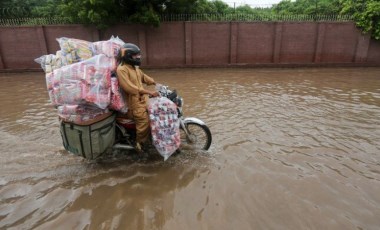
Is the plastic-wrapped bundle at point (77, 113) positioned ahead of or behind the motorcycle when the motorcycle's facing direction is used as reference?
behind

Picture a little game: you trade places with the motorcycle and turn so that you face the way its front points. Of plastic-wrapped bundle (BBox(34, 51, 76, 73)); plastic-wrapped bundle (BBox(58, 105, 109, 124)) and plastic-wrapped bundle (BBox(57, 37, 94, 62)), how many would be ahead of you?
0

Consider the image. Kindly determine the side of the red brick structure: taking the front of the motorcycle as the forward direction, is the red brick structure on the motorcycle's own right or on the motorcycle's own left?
on the motorcycle's own left

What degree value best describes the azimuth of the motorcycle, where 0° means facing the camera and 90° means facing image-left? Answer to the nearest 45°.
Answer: approximately 270°

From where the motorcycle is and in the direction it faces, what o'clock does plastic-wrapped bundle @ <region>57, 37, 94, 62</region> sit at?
The plastic-wrapped bundle is roughly at 6 o'clock from the motorcycle.
